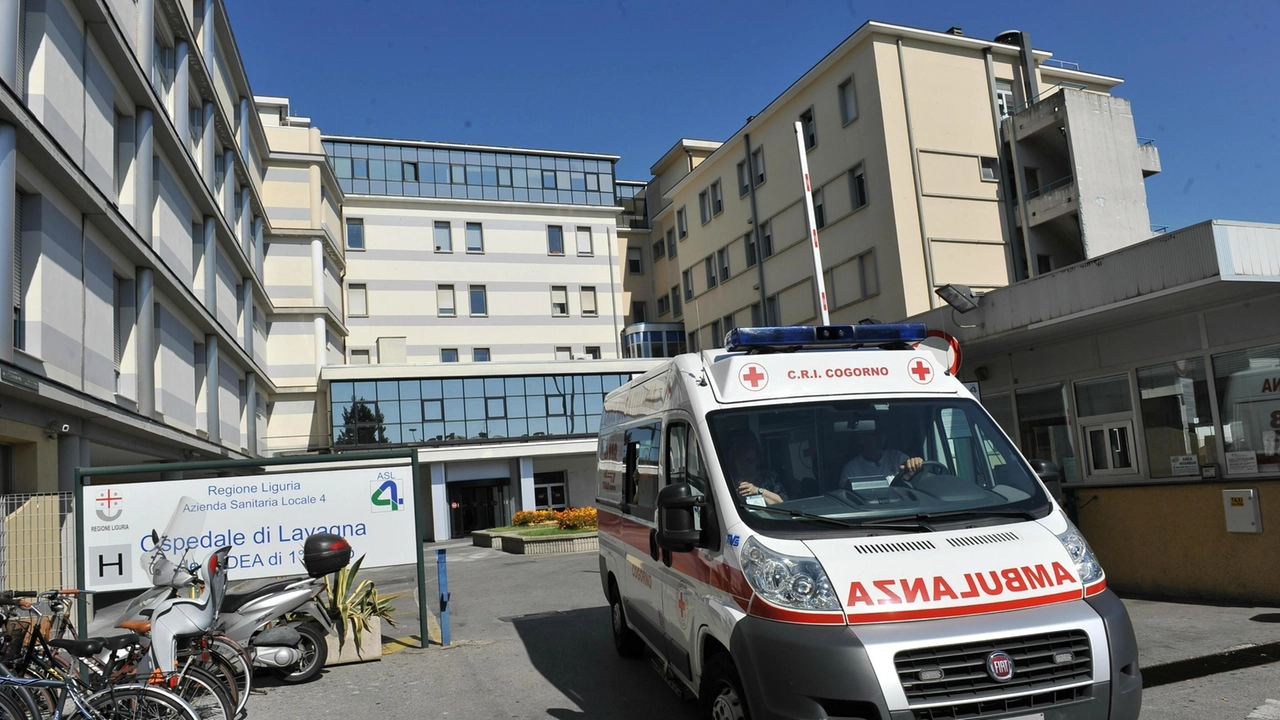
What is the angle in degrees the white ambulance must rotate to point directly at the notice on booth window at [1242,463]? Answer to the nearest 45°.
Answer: approximately 90° to its left

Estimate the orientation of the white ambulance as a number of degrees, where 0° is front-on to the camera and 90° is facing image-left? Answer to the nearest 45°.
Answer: approximately 315°

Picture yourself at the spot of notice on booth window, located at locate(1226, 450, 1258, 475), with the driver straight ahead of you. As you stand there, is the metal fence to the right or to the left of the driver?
right

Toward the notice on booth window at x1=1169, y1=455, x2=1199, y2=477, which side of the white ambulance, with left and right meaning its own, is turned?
left
